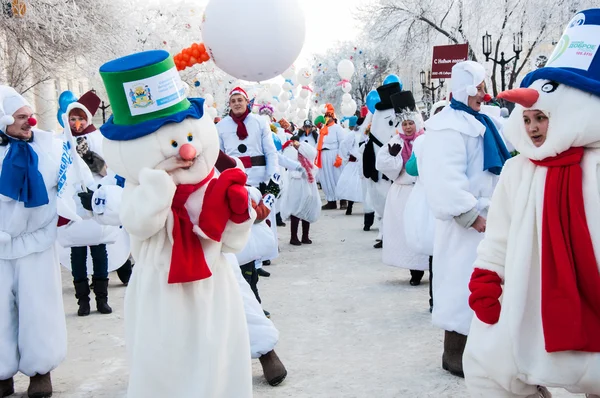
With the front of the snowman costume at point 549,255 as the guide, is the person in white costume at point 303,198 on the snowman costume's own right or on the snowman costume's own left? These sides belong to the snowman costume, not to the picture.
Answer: on the snowman costume's own right

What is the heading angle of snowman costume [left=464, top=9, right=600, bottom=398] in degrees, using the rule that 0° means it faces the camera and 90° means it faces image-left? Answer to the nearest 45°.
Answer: approximately 45°

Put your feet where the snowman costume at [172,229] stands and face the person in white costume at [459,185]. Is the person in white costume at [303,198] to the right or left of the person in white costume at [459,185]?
left

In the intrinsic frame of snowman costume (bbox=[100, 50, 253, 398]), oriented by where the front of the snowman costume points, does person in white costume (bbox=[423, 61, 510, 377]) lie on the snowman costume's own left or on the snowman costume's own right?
on the snowman costume's own left
